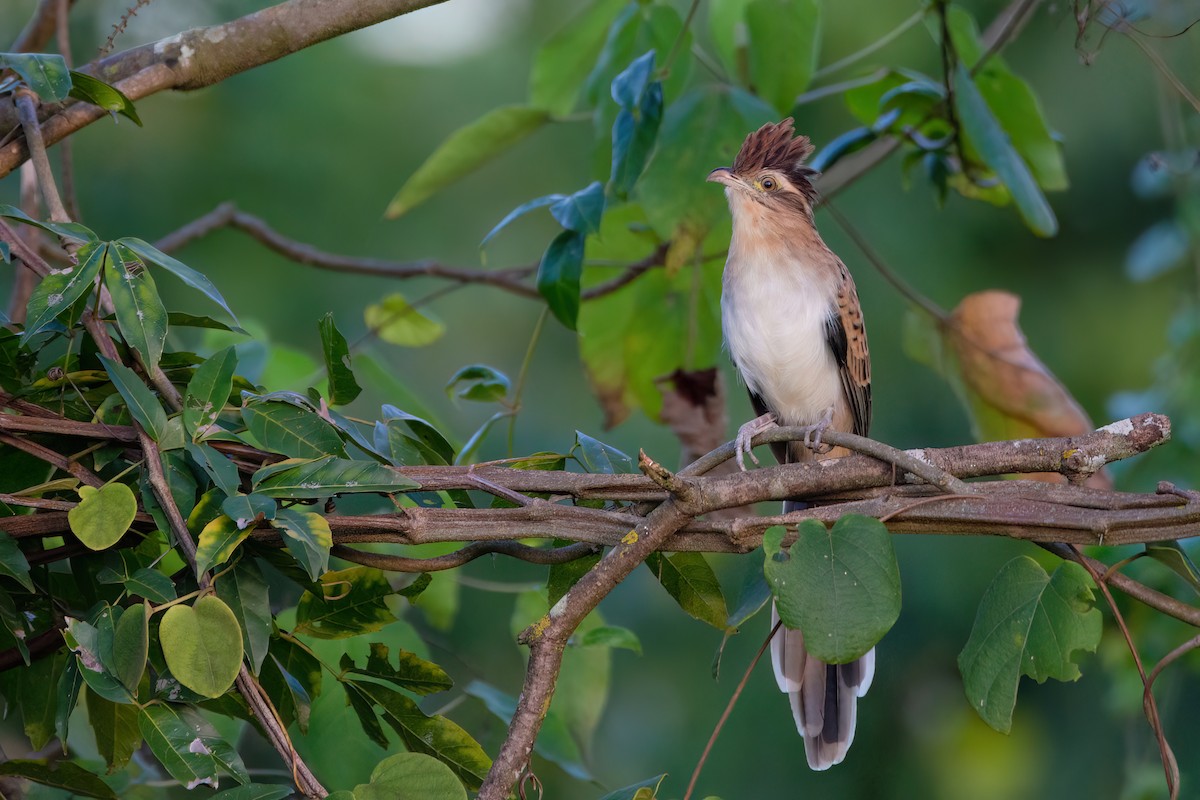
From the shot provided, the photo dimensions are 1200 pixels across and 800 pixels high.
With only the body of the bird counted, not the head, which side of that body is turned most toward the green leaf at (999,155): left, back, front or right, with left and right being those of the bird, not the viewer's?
left

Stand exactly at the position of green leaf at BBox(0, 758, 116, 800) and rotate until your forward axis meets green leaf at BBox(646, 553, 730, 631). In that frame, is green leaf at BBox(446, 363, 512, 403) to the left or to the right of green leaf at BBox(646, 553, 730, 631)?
left

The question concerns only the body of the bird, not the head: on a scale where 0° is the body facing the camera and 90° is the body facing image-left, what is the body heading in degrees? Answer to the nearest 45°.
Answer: approximately 45°

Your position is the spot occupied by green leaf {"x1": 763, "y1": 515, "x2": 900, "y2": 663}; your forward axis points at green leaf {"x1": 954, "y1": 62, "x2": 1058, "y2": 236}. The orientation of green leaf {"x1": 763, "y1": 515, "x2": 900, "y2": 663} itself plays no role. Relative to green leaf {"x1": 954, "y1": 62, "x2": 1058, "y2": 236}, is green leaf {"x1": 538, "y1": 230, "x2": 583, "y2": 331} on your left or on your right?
left

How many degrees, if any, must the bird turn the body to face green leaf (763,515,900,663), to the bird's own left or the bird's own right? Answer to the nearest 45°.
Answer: approximately 45° to the bird's own left
